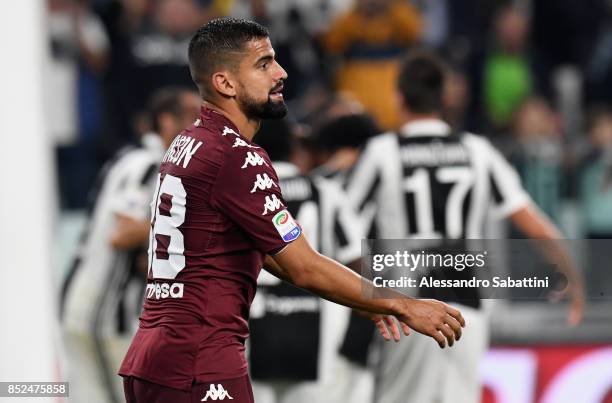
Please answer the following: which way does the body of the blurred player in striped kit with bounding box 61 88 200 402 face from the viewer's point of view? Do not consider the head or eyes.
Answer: to the viewer's right

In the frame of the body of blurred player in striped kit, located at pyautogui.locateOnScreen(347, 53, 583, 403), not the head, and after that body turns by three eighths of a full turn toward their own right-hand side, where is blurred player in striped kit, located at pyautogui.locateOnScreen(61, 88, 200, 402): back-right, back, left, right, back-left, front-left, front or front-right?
back-right

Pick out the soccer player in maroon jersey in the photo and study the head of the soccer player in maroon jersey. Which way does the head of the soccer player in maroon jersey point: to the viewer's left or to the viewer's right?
to the viewer's right

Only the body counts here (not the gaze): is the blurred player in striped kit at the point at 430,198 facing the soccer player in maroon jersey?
no

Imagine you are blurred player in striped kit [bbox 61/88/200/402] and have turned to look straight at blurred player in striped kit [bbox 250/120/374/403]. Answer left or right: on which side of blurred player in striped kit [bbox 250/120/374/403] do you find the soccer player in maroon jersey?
right

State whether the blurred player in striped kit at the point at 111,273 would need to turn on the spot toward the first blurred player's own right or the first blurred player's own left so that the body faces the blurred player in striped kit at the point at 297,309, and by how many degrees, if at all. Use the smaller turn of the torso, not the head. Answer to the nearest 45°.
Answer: approximately 45° to the first blurred player's own right

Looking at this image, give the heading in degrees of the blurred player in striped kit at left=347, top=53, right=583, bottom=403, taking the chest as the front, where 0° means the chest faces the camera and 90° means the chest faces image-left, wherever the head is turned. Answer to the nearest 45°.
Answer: approximately 180°

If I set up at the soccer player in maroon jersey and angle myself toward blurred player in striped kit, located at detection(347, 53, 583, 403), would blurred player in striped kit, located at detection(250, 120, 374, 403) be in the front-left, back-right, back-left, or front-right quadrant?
front-left

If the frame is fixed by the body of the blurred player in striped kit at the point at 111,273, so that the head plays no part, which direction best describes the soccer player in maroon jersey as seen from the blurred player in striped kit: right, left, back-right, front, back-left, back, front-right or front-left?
right

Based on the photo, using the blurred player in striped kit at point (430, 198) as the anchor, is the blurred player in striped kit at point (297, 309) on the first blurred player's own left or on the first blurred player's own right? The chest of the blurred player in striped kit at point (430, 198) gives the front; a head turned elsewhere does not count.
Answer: on the first blurred player's own left

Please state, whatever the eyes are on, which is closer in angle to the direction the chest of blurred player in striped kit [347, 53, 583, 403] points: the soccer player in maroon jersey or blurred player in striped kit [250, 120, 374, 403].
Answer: the blurred player in striped kit
